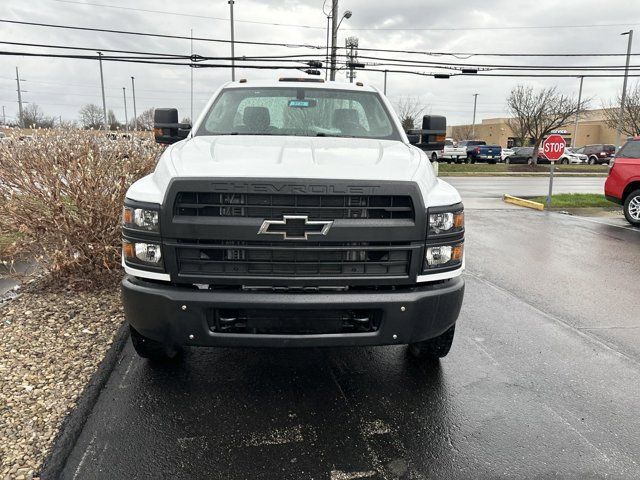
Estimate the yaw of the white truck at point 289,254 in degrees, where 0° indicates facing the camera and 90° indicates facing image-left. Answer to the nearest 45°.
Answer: approximately 0°

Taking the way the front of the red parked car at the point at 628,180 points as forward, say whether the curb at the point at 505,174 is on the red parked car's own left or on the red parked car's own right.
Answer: on the red parked car's own left

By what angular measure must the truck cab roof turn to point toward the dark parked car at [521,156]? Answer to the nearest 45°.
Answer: approximately 135° to its left

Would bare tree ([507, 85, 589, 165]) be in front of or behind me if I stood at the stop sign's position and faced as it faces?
behind

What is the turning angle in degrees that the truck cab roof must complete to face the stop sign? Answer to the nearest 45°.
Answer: approximately 135° to its left

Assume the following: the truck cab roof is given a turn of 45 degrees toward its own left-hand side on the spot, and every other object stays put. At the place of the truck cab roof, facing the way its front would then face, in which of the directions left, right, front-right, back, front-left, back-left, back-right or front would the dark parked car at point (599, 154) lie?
left

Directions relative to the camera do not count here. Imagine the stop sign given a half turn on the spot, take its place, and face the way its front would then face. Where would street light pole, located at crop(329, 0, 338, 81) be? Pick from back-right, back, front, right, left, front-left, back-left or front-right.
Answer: front-left

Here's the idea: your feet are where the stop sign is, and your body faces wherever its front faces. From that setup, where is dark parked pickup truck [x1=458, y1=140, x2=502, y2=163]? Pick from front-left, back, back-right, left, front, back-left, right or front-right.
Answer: back

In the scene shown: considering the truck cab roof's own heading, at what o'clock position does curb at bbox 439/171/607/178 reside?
The curb is roughly at 7 o'clock from the truck cab roof.

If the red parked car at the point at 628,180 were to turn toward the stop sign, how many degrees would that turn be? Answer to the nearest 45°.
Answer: approximately 135° to its left

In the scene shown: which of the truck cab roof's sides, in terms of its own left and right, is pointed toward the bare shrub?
right
